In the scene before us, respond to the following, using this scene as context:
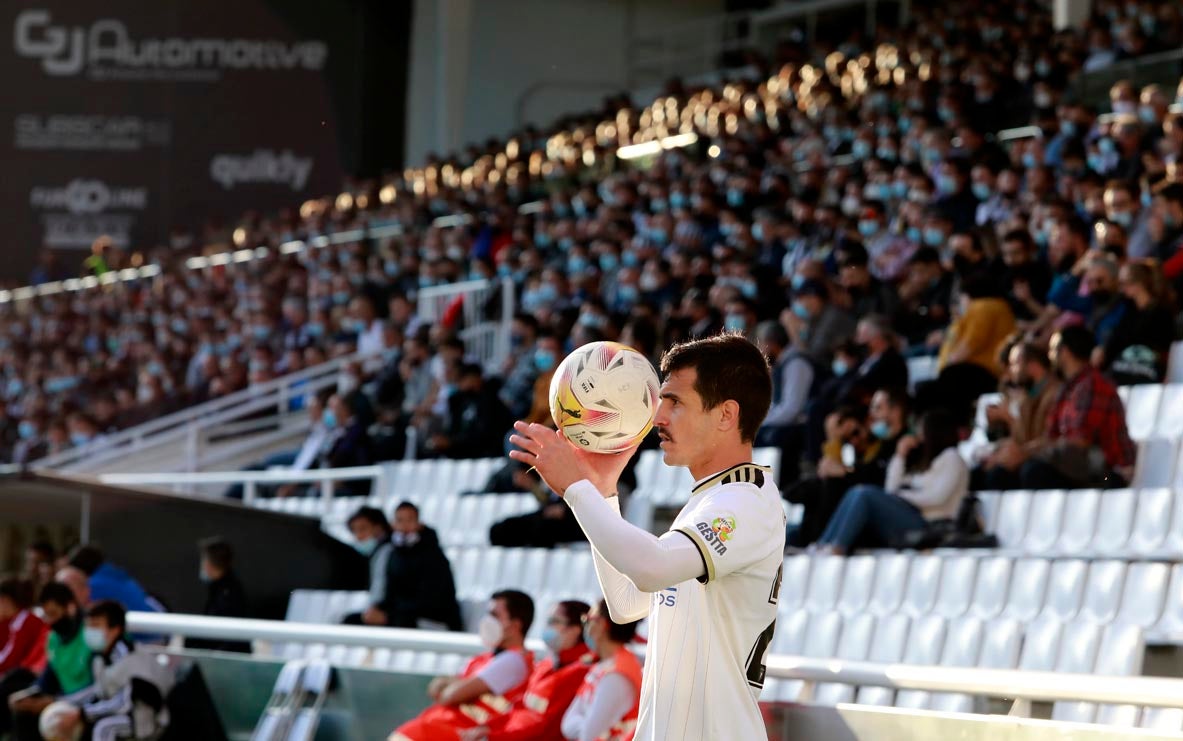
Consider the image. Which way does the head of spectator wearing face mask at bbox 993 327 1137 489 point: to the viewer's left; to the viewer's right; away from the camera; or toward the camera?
to the viewer's left

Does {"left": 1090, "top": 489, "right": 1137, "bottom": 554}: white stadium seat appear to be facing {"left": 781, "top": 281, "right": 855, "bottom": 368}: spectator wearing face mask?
no

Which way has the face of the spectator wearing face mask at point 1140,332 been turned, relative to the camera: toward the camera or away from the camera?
toward the camera

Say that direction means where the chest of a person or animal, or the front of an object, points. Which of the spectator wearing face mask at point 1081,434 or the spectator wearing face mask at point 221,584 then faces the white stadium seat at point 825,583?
the spectator wearing face mask at point 1081,434

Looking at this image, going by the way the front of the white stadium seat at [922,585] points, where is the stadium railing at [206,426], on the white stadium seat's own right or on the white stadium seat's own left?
on the white stadium seat's own right

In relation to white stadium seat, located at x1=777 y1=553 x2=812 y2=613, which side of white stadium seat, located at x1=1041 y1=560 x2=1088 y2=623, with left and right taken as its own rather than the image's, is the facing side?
right

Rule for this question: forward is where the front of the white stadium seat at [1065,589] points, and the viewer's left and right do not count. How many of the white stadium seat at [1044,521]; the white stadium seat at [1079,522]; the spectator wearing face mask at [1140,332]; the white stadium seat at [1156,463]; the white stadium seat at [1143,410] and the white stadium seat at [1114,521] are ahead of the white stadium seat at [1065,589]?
0

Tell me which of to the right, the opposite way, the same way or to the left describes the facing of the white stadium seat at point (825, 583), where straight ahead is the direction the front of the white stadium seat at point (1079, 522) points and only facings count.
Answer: the same way

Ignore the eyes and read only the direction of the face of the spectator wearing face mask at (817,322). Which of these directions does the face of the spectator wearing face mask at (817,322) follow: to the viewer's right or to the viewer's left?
to the viewer's left

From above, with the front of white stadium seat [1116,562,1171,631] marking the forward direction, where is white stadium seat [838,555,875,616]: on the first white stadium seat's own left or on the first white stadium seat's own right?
on the first white stadium seat's own right

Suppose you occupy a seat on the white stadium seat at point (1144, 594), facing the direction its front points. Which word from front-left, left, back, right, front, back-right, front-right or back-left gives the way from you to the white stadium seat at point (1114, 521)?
back-right

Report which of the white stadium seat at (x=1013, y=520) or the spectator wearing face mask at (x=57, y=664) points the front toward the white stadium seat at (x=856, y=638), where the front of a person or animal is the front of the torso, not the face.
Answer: the white stadium seat at (x=1013, y=520)

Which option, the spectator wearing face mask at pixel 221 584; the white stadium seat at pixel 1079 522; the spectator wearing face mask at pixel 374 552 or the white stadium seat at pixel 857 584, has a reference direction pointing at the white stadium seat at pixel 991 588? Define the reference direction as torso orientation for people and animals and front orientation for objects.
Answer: the white stadium seat at pixel 1079 522

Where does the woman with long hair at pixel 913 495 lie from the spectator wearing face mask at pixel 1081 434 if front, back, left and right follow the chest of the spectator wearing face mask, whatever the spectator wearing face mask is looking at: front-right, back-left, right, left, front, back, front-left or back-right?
front

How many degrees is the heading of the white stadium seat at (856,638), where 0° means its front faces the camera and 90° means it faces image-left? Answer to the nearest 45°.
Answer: approximately 45°

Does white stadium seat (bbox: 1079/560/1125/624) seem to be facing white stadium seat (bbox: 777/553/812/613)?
no

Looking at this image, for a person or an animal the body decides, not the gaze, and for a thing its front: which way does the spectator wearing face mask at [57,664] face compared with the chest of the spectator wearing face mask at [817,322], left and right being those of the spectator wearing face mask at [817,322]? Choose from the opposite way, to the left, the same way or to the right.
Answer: the same way

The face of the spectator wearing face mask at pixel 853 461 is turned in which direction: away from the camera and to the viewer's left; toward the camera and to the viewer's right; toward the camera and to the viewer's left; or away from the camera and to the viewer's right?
toward the camera and to the viewer's left

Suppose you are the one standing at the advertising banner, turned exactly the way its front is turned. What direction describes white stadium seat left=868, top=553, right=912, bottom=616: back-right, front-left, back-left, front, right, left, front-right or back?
front
